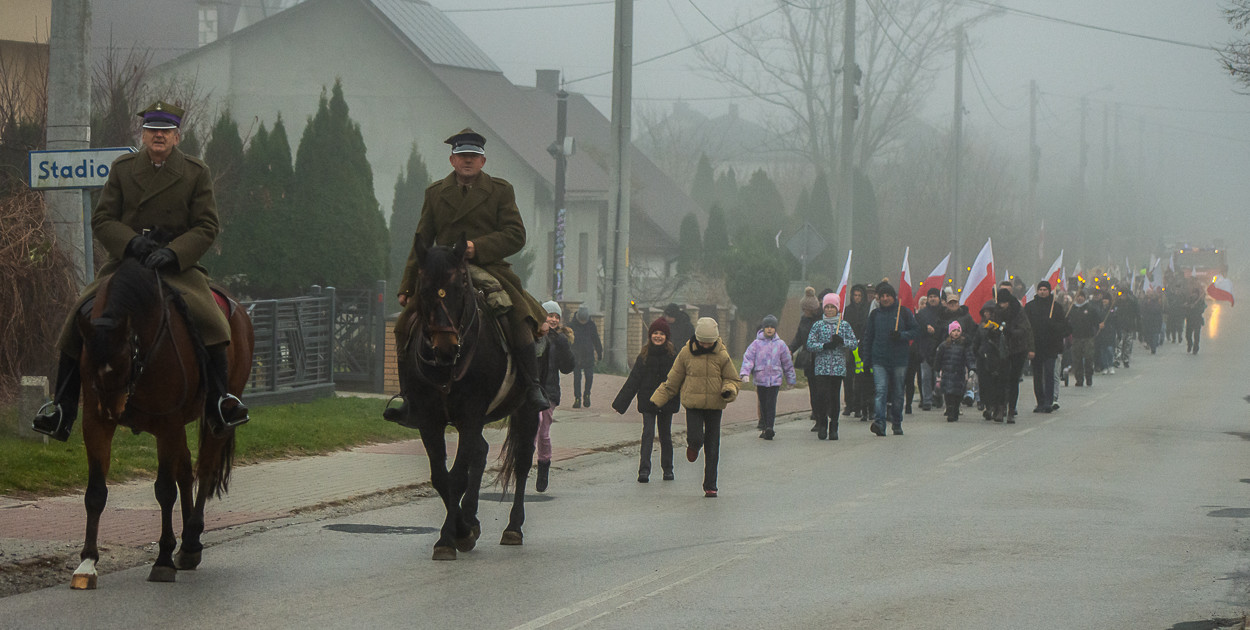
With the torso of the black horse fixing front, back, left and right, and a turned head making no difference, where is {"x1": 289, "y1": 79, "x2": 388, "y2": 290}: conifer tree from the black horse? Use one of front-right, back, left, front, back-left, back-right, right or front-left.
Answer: back-right

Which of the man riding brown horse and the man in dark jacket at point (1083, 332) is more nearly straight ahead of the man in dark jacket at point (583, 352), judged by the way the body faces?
the man riding brown horse

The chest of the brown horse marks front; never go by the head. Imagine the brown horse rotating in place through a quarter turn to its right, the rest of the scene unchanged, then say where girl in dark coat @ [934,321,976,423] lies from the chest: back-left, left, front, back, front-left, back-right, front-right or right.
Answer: right

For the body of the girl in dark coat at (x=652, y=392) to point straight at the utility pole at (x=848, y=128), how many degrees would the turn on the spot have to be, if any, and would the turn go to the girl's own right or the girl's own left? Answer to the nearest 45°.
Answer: approximately 180°

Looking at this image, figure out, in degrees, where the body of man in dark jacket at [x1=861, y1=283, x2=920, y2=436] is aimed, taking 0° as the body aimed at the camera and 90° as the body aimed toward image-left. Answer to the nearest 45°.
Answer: approximately 0°

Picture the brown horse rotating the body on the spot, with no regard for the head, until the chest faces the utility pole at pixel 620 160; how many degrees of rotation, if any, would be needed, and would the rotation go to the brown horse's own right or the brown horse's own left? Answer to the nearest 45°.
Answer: approximately 180°

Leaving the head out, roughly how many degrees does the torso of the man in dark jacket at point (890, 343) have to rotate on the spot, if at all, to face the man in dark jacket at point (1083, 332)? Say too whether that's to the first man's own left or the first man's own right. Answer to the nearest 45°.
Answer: approximately 180°

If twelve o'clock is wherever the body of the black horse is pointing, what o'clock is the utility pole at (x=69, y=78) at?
The utility pole is roughly at 3 o'clock from the black horse.

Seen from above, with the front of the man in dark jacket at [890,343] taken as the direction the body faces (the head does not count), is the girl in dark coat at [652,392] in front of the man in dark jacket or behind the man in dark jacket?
in front

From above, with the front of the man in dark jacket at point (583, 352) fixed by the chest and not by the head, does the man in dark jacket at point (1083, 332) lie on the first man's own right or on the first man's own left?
on the first man's own left
